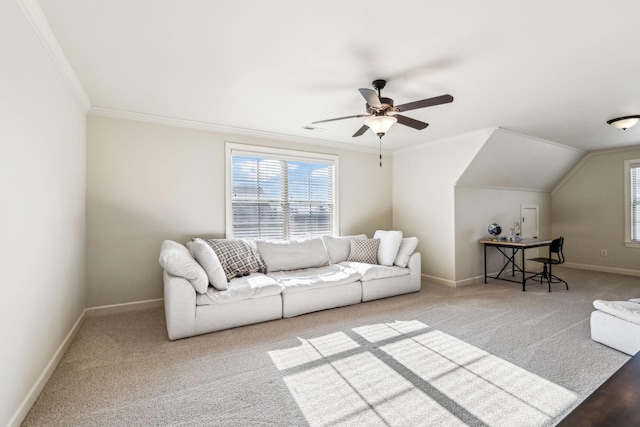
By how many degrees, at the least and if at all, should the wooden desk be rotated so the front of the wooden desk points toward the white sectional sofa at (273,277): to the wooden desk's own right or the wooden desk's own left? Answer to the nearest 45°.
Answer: approximately 90° to the wooden desk's own right

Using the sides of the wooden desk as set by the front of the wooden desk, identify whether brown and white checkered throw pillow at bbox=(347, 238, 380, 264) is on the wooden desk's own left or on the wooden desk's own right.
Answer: on the wooden desk's own right

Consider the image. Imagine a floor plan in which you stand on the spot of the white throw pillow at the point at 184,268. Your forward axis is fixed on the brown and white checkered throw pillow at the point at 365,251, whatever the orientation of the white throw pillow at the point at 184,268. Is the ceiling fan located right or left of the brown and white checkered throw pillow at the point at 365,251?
right

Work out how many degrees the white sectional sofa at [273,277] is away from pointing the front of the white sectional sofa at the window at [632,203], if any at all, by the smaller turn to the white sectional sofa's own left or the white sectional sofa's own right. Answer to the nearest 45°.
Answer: approximately 45° to the white sectional sofa's own left

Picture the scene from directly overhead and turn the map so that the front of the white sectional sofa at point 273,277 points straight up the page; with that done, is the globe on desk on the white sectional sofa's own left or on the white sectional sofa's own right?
on the white sectional sofa's own left

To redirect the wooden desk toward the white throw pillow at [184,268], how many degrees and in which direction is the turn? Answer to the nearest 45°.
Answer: approximately 90° to its right

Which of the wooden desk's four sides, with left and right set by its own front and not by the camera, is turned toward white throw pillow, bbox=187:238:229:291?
right

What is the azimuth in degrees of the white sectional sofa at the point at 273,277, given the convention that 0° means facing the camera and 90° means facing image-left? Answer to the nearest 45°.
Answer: approximately 315°
